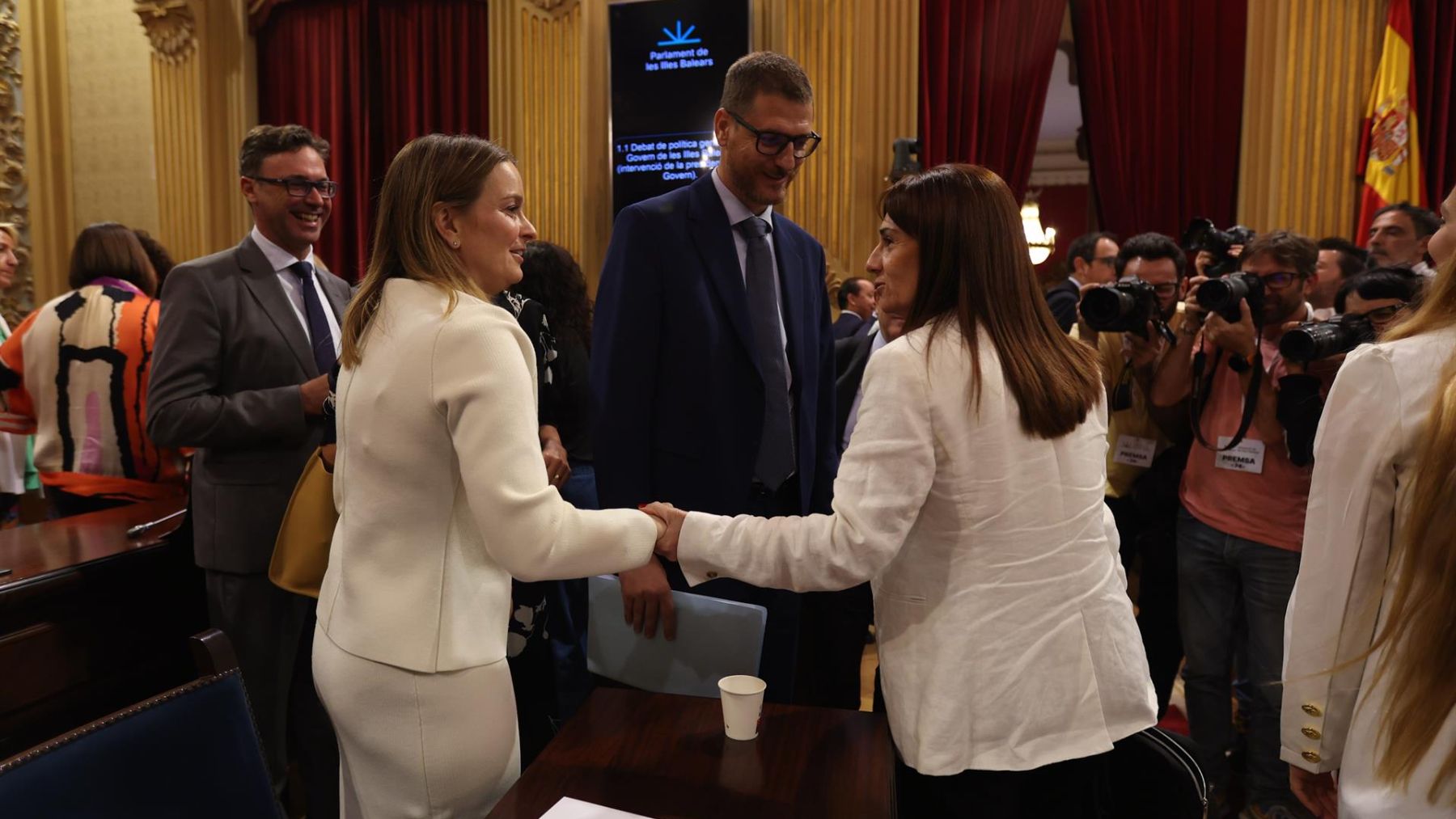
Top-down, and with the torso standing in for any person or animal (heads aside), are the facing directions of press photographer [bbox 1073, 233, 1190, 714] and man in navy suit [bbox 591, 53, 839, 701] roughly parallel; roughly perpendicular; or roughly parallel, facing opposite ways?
roughly perpendicular

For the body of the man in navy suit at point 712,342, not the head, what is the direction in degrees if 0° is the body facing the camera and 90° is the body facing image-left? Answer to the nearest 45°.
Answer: approximately 315°

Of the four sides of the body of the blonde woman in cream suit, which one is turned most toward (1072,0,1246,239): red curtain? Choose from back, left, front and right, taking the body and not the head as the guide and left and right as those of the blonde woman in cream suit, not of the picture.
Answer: front

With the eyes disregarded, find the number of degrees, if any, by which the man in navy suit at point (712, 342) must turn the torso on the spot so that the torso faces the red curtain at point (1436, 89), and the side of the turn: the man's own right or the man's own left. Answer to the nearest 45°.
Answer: approximately 90° to the man's own left

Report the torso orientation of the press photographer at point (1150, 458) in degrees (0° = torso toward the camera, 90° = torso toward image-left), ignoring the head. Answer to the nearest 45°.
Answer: approximately 45°

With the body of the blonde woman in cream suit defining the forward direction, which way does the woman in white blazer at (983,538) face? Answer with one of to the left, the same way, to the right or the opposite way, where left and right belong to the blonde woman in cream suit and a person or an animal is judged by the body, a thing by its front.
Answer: to the left

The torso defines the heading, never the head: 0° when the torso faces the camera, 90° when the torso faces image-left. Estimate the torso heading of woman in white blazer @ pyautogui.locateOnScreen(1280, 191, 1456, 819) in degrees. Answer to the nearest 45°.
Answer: approximately 135°

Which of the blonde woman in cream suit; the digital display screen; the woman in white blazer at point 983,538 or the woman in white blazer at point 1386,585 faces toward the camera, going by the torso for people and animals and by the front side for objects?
the digital display screen

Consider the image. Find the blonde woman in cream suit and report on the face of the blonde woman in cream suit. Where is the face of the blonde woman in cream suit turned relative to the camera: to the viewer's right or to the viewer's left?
to the viewer's right

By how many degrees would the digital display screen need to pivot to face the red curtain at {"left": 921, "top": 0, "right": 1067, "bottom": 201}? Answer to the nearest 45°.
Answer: approximately 90° to its left
